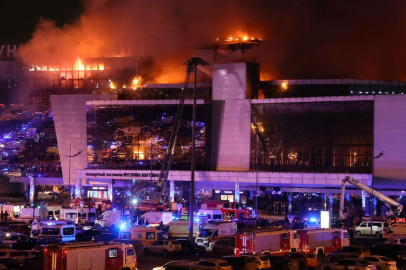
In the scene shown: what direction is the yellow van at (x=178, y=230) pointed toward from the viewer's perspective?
to the viewer's left

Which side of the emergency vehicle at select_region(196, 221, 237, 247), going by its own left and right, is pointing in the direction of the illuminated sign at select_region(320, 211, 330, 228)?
back
